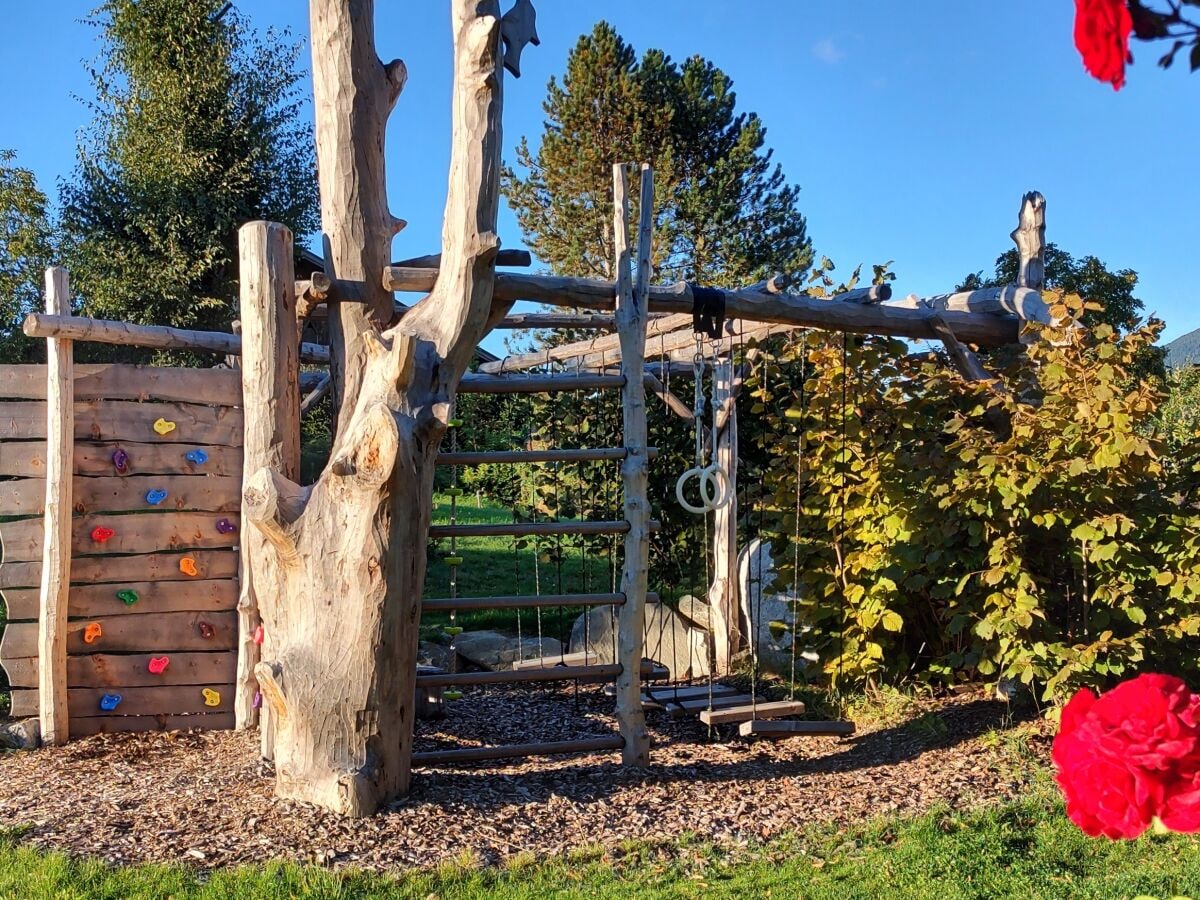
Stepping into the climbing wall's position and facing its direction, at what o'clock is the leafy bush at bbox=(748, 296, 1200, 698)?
The leafy bush is roughly at 10 o'clock from the climbing wall.

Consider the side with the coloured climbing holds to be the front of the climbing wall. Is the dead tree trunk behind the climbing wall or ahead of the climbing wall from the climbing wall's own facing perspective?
ahead

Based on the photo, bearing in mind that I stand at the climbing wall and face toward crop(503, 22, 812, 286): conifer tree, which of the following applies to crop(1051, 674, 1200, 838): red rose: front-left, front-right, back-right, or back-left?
back-right

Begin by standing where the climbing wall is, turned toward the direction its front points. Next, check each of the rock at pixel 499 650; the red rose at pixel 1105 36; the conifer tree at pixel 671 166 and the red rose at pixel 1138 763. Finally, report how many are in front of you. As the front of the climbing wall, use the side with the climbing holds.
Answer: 2

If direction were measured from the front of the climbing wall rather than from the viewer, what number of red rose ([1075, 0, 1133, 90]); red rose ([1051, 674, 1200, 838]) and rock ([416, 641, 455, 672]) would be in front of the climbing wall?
2

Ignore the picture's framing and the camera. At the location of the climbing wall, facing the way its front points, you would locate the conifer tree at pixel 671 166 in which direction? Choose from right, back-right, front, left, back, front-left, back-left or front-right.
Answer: back-left

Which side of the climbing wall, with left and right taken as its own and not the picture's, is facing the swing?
left

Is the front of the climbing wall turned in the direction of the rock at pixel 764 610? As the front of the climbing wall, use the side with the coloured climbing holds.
no

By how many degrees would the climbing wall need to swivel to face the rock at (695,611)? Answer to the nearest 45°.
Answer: approximately 90° to its left

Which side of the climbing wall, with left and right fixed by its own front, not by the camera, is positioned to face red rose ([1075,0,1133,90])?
front

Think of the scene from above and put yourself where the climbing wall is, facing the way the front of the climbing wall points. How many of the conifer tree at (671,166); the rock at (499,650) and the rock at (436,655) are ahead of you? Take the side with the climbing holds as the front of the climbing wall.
0

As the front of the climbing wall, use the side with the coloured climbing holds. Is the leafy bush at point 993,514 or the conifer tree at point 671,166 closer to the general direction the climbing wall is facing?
the leafy bush

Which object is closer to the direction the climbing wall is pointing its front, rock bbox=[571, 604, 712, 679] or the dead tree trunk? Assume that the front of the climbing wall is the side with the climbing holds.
the dead tree trunk

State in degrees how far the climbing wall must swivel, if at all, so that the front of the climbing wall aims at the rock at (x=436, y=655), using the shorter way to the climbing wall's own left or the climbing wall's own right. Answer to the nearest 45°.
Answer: approximately 135° to the climbing wall's own left

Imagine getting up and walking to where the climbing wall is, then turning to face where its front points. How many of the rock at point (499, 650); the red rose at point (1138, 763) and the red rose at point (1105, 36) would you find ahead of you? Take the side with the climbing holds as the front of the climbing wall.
2

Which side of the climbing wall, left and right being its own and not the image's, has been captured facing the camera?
front
